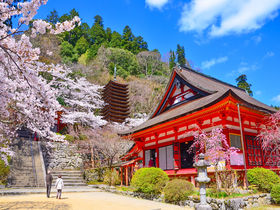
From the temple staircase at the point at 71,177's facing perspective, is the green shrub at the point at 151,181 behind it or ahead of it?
ahead

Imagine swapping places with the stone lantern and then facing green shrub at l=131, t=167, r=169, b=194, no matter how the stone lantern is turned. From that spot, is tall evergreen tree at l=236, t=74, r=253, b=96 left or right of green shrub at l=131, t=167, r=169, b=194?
right

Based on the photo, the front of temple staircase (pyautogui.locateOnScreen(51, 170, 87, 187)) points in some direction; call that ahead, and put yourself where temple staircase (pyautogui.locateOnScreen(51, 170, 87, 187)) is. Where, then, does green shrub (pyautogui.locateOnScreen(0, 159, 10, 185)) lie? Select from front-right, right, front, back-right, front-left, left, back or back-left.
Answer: front-right

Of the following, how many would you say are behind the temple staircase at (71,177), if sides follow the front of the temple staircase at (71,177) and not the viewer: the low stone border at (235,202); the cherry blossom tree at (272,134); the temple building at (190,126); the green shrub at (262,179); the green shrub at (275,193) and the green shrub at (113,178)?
0

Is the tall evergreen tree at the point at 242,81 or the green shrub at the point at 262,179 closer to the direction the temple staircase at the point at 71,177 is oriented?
the green shrub

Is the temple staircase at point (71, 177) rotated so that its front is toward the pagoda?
no

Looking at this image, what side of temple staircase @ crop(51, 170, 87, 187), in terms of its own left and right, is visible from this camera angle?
front

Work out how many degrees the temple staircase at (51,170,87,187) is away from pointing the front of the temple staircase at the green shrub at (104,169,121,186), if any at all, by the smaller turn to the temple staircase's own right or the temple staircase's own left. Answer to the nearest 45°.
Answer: approximately 45° to the temple staircase's own left

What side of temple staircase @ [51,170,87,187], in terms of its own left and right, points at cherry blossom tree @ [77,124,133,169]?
left

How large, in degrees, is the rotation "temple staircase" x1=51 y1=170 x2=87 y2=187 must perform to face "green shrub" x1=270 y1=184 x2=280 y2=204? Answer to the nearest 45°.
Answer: approximately 45° to its left

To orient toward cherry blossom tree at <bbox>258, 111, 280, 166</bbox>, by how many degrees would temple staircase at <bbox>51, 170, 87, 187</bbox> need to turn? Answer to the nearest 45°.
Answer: approximately 45° to its left

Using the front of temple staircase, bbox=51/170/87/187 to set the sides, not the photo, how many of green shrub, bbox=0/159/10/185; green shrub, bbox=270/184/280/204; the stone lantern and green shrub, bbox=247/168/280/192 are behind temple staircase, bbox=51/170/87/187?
0

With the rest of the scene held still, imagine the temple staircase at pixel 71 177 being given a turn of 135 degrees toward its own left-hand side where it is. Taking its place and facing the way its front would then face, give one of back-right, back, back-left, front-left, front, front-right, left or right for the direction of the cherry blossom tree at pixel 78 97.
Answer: front-left

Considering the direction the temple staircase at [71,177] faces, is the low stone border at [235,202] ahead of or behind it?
ahead

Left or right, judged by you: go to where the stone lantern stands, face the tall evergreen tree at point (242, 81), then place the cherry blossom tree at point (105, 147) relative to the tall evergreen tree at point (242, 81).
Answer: left

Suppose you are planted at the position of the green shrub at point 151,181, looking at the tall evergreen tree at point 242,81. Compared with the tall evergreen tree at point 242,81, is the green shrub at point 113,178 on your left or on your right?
left

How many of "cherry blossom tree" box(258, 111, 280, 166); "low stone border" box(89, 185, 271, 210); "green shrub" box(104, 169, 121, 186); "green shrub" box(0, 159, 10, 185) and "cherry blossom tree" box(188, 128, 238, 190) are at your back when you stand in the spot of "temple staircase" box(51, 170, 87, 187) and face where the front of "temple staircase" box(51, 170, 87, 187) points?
0
